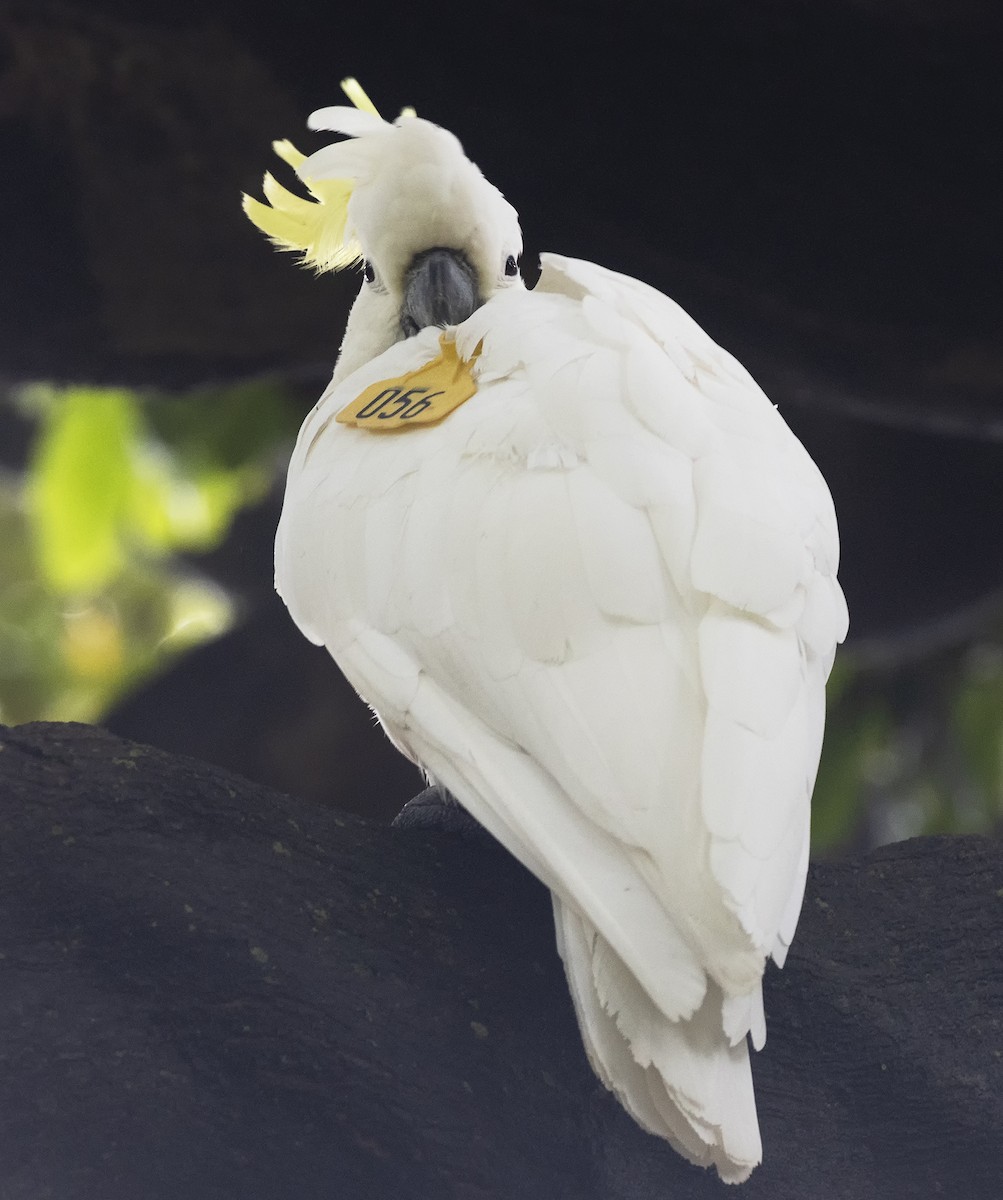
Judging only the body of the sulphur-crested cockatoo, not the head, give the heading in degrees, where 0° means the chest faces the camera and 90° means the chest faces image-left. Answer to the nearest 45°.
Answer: approximately 135°

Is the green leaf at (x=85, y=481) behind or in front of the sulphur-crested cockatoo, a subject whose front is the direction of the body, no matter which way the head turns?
in front
